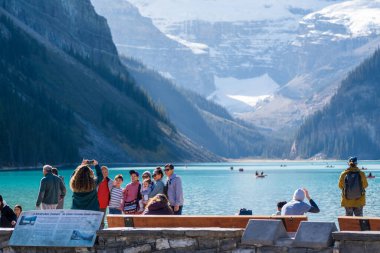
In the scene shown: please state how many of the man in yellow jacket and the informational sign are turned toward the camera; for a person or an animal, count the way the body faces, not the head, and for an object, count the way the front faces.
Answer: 1

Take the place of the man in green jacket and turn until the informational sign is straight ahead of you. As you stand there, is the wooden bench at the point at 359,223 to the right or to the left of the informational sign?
left

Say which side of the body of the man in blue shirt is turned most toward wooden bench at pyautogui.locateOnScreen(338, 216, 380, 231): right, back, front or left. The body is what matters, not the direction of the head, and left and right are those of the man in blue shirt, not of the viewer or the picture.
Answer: left

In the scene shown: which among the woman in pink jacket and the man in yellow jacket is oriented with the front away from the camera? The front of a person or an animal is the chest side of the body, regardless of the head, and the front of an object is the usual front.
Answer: the man in yellow jacket

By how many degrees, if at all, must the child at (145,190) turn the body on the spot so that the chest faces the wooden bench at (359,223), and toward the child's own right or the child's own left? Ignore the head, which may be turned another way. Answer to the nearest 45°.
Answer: approximately 90° to the child's own left

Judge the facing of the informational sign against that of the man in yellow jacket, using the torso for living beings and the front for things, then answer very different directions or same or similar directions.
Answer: very different directions

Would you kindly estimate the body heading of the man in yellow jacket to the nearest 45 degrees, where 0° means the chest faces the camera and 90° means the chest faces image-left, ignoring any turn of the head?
approximately 180°
